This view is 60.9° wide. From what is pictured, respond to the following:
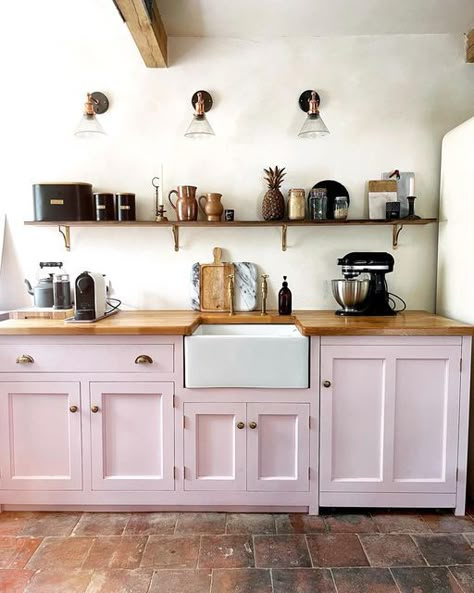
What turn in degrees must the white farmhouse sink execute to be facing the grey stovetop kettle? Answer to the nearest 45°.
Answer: approximately 90° to its right

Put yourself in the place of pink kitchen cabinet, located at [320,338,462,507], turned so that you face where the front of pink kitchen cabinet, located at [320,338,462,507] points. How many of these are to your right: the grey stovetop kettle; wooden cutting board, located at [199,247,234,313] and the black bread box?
3

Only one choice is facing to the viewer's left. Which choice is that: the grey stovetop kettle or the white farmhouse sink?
the grey stovetop kettle

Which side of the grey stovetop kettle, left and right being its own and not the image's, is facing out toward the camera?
left

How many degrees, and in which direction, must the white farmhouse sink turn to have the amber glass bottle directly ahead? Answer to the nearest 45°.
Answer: approximately 135° to its left

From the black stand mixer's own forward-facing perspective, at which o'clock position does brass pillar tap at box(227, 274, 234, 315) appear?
The brass pillar tap is roughly at 12 o'clock from the black stand mixer.

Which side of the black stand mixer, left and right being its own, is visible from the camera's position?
left

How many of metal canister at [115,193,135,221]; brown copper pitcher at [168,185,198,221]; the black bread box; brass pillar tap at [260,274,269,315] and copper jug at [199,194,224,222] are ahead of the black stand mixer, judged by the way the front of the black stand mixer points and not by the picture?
5

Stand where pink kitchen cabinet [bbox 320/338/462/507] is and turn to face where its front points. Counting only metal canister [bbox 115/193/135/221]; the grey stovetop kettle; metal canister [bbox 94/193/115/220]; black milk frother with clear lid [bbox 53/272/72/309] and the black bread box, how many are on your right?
5
